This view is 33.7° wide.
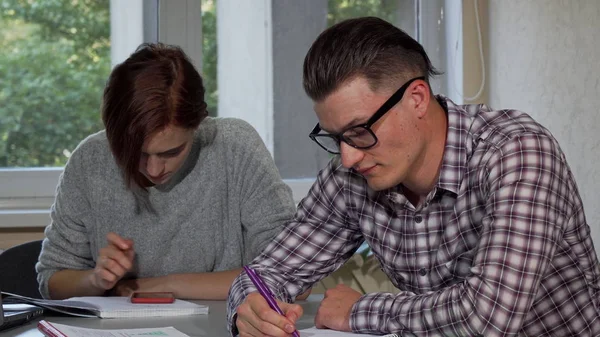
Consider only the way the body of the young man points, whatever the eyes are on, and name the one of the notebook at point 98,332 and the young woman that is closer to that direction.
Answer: the notebook

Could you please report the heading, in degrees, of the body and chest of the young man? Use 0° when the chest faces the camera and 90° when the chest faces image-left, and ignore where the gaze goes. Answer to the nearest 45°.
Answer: approximately 45°

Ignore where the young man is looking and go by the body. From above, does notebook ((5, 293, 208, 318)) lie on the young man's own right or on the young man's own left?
on the young man's own right

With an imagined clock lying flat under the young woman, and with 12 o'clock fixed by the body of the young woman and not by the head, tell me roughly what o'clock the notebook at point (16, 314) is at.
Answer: The notebook is roughly at 1 o'clock from the young woman.

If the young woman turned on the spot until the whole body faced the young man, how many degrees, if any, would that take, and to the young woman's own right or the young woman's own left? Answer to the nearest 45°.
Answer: approximately 45° to the young woman's own left

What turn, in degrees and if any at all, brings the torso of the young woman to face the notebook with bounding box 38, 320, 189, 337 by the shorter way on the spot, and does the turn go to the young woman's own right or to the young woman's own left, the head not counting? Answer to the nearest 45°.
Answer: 0° — they already face it

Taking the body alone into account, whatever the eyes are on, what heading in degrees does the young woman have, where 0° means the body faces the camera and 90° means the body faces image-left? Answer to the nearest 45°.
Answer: approximately 0°
